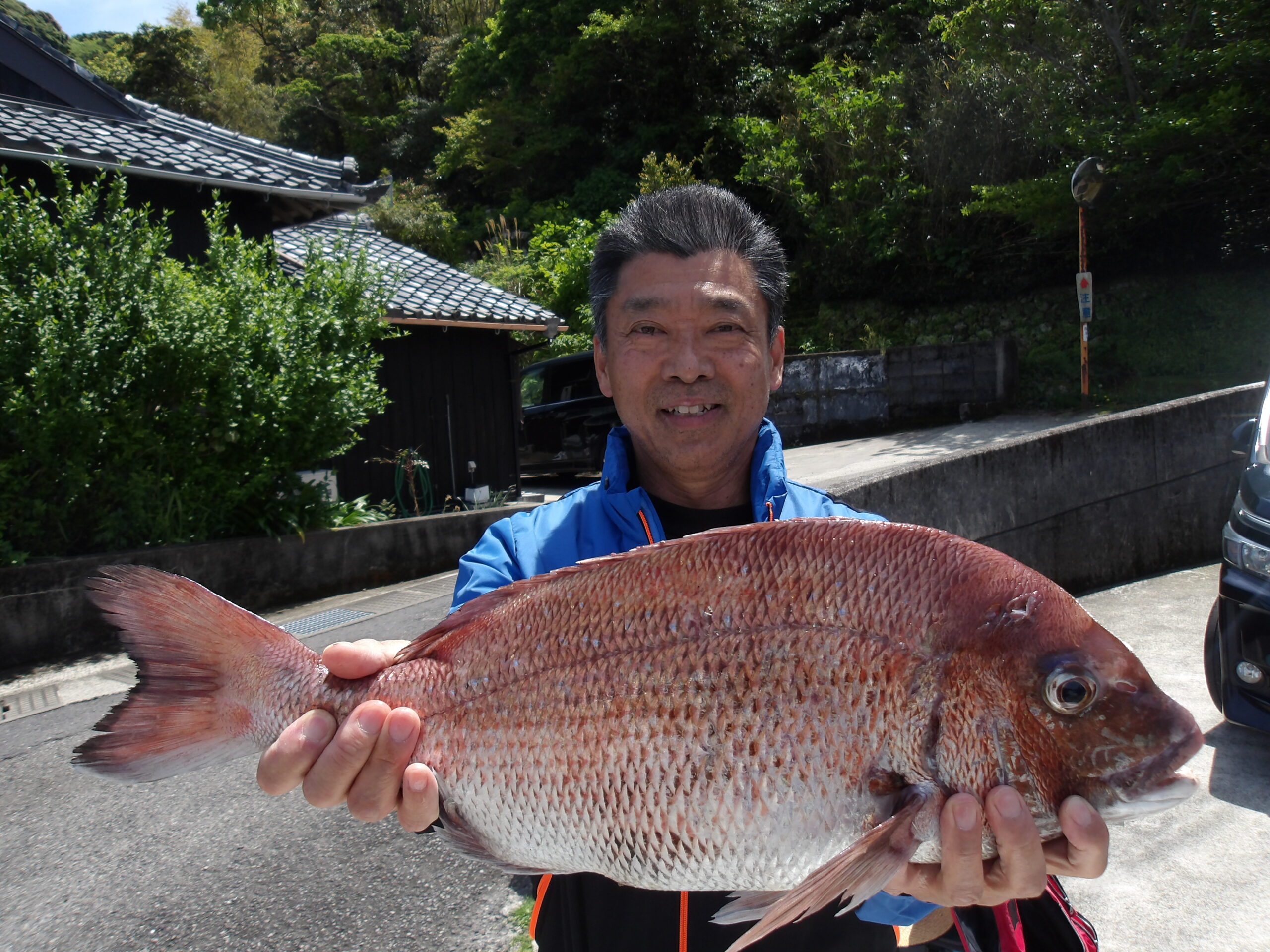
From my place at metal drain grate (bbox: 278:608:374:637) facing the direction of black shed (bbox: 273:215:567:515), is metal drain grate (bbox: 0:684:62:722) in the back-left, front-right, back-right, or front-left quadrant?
back-left

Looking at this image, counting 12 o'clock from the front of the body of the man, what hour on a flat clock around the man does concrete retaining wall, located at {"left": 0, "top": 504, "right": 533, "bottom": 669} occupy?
The concrete retaining wall is roughly at 5 o'clock from the man.

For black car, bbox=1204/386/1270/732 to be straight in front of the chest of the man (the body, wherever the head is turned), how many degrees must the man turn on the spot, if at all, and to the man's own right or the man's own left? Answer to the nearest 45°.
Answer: approximately 135° to the man's own left

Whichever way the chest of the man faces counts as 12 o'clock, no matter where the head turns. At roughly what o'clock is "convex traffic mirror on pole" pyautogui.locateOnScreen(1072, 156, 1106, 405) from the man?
The convex traffic mirror on pole is roughly at 7 o'clock from the man.

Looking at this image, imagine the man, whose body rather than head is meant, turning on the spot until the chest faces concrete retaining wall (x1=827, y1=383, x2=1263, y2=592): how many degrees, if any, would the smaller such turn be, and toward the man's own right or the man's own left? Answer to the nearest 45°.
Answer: approximately 135° to the man's own left

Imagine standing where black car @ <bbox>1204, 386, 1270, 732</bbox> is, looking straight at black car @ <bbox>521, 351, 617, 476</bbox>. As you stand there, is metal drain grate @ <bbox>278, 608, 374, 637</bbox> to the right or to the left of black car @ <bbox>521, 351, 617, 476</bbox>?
left

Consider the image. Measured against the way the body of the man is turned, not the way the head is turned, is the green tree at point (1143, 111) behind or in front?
behind

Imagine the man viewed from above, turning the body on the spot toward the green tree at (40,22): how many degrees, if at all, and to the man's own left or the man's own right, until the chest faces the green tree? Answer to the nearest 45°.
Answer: approximately 135° to the man's own right

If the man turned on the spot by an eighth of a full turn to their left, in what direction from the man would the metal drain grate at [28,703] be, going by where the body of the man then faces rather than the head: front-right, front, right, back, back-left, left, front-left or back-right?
back

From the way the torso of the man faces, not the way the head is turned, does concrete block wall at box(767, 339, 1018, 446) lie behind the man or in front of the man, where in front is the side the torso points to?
behind

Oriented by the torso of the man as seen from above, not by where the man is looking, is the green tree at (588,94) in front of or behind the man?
behind

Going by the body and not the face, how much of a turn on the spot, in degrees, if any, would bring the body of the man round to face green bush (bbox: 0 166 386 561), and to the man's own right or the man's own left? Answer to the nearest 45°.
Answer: approximately 135° to the man's own right

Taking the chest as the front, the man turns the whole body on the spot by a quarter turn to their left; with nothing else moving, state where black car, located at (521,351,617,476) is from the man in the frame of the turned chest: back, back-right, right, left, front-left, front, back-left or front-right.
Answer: left

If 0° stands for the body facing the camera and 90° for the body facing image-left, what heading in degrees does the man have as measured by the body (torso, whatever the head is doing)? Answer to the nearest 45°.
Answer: approximately 0°
